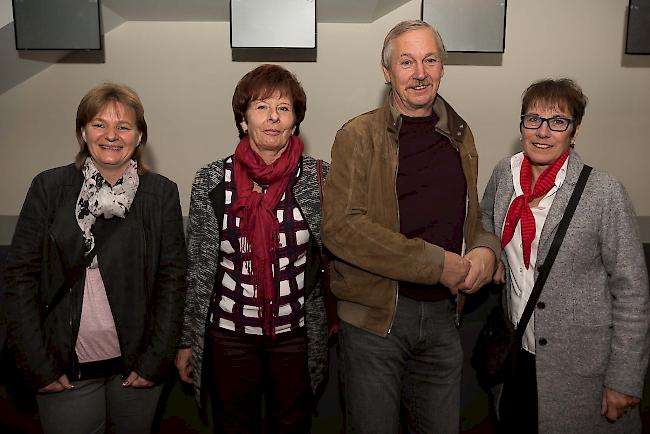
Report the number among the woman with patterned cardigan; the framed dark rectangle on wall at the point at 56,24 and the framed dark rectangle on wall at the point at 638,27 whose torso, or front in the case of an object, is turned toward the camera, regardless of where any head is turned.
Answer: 3

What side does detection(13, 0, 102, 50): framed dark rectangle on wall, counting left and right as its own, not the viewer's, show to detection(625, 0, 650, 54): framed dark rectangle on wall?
left

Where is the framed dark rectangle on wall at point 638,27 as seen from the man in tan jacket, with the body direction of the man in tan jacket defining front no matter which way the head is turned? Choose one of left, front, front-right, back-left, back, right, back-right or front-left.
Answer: left

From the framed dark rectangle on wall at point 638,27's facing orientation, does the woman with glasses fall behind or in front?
in front

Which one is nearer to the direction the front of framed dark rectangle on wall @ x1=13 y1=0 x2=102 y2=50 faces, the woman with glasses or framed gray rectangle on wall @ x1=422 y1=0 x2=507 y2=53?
the woman with glasses

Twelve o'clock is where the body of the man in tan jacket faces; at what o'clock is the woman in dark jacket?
The woman in dark jacket is roughly at 4 o'clock from the man in tan jacket.

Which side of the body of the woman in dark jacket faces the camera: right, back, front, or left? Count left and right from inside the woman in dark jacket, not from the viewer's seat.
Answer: front

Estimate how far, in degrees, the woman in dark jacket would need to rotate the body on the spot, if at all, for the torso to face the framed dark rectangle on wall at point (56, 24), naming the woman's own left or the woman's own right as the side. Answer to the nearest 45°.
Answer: approximately 180°

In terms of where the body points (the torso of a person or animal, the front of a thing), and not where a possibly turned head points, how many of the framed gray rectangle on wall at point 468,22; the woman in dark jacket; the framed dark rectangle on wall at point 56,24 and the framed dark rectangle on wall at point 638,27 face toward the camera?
4

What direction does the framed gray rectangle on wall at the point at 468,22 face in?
toward the camera

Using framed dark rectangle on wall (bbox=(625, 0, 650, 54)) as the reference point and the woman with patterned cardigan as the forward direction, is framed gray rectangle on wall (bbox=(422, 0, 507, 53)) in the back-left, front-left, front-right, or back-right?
front-right

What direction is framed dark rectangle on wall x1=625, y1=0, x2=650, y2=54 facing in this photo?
toward the camera

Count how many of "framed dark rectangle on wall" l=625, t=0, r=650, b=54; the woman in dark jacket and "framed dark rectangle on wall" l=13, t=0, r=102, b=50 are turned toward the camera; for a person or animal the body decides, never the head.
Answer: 3

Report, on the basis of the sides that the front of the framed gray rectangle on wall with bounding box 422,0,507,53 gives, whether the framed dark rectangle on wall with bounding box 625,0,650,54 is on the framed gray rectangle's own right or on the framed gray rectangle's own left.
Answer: on the framed gray rectangle's own left

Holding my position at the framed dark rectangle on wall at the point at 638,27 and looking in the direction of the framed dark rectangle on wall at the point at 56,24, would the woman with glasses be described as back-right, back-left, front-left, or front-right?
front-left

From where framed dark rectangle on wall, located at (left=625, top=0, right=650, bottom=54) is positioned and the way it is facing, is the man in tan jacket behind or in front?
in front
